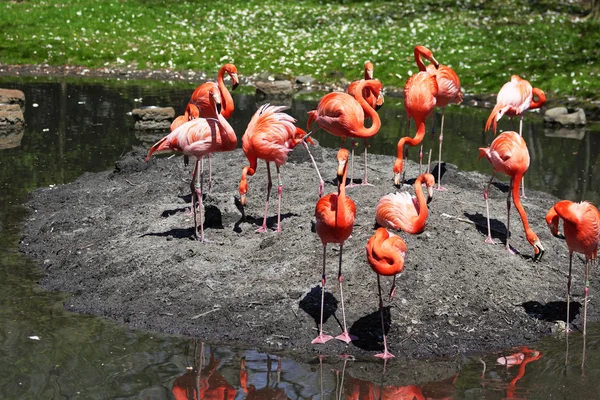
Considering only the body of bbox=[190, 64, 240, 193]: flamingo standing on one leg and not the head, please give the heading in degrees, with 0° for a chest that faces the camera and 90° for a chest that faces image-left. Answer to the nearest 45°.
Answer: approximately 270°

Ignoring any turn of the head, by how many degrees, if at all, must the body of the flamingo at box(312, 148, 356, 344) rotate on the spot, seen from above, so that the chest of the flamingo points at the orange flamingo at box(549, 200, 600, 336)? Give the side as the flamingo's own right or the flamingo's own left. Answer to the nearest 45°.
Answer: approximately 90° to the flamingo's own left

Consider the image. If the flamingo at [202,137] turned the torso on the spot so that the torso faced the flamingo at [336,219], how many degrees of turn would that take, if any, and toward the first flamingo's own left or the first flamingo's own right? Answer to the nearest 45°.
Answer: approximately 45° to the first flamingo's own right

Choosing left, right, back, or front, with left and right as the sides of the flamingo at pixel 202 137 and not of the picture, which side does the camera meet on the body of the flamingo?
right

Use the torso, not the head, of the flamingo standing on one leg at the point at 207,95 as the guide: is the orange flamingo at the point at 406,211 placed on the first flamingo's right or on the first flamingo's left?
on the first flamingo's right

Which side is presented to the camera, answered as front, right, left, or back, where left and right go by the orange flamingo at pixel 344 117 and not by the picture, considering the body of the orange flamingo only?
right

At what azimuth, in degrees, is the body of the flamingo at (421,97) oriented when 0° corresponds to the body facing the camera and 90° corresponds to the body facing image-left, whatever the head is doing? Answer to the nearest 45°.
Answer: approximately 0°

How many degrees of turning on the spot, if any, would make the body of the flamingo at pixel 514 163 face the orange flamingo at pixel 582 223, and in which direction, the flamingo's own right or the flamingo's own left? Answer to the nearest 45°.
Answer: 0° — it already faces it

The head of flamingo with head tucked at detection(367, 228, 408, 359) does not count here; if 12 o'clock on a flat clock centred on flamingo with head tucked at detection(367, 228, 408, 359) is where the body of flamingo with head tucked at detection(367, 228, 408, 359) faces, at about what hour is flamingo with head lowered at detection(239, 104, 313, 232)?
flamingo with head lowered at detection(239, 104, 313, 232) is roughly at 5 o'clock from flamingo with head tucked at detection(367, 228, 408, 359).

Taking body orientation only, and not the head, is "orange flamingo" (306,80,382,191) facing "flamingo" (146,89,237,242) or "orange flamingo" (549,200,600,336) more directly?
the orange flamingo

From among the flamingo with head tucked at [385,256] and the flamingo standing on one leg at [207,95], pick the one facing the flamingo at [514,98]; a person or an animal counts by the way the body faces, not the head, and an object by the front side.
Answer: the flamingo standing on one leg
